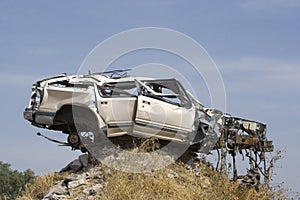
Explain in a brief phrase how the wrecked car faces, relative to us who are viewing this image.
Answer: facing to the right of the viewer
